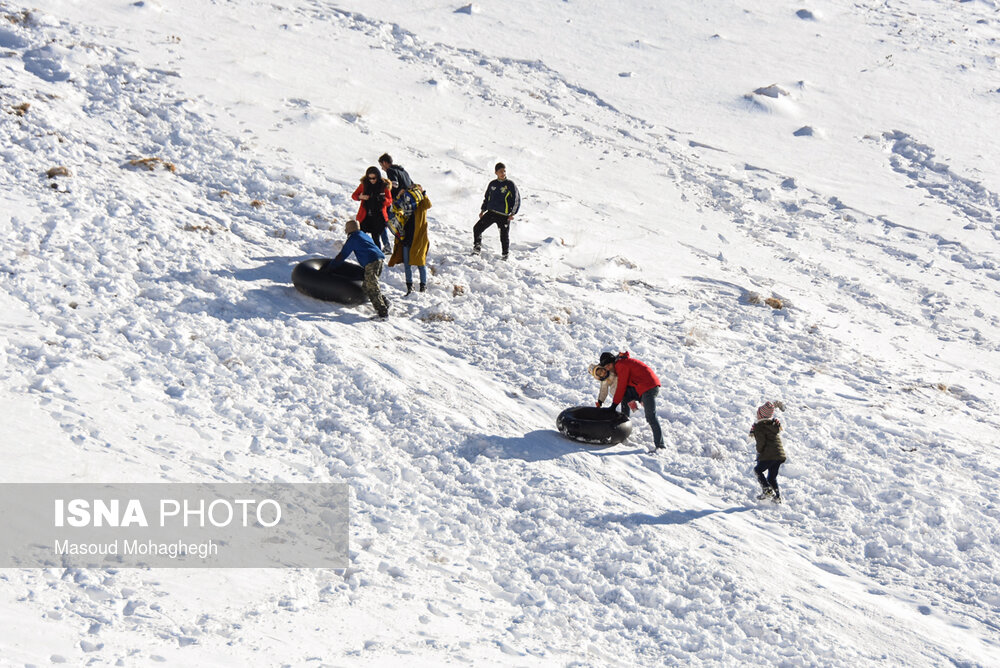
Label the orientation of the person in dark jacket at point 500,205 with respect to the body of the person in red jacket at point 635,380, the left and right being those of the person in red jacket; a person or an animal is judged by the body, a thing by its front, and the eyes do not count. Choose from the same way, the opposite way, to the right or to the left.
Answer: to the left

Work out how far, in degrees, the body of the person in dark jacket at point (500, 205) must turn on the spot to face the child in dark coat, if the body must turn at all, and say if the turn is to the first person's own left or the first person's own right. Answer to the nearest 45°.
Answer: approximately 45° to the first person's own left

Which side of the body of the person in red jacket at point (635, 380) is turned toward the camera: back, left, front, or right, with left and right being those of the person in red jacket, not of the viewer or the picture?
left

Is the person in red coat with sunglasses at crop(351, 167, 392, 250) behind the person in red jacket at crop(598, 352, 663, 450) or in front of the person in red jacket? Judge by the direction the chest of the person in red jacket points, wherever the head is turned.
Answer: in front

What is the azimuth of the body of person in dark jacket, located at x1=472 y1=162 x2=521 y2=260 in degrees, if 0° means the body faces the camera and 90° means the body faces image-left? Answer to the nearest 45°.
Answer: approximately 0°

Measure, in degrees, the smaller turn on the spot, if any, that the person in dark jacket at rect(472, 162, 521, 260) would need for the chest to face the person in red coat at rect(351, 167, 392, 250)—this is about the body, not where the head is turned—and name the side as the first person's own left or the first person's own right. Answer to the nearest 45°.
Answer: approximately 45° to the first person's own right
